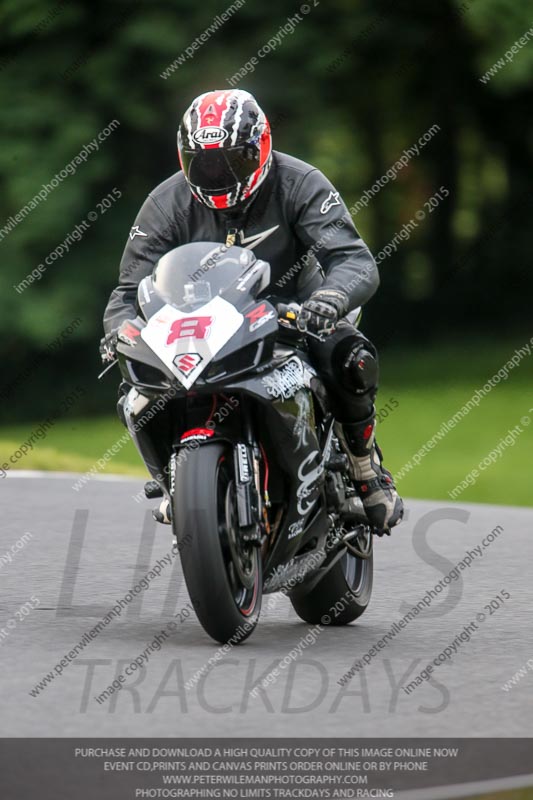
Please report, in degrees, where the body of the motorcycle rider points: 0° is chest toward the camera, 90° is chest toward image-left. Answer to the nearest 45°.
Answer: approximately 0°
